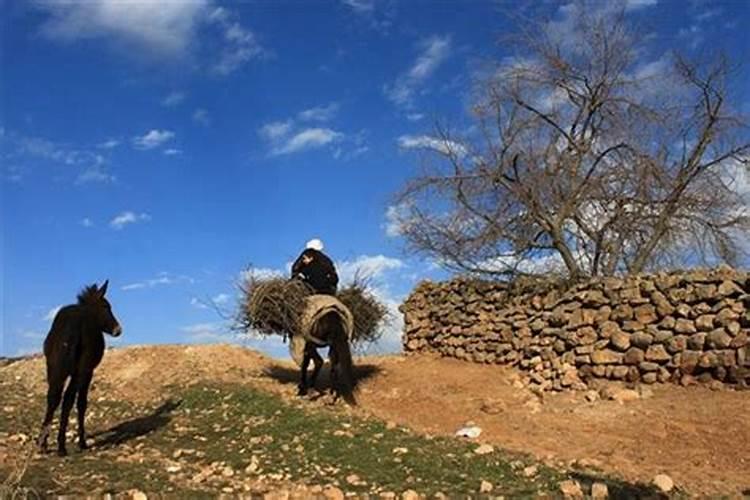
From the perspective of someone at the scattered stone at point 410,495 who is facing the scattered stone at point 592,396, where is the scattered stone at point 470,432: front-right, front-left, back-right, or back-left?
front-left

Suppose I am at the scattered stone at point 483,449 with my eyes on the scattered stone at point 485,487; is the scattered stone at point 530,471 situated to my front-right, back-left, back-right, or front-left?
front-left

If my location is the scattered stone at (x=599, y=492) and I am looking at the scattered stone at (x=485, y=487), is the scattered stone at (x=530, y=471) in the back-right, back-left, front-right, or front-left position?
front-right

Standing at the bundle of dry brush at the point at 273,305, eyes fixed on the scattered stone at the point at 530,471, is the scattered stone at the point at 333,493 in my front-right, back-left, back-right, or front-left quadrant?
front-right

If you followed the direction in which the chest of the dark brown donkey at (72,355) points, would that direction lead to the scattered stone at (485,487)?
no

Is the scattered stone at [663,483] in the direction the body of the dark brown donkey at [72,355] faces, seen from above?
no

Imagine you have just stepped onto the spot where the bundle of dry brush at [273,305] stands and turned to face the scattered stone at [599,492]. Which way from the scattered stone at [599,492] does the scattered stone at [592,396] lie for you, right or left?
left
